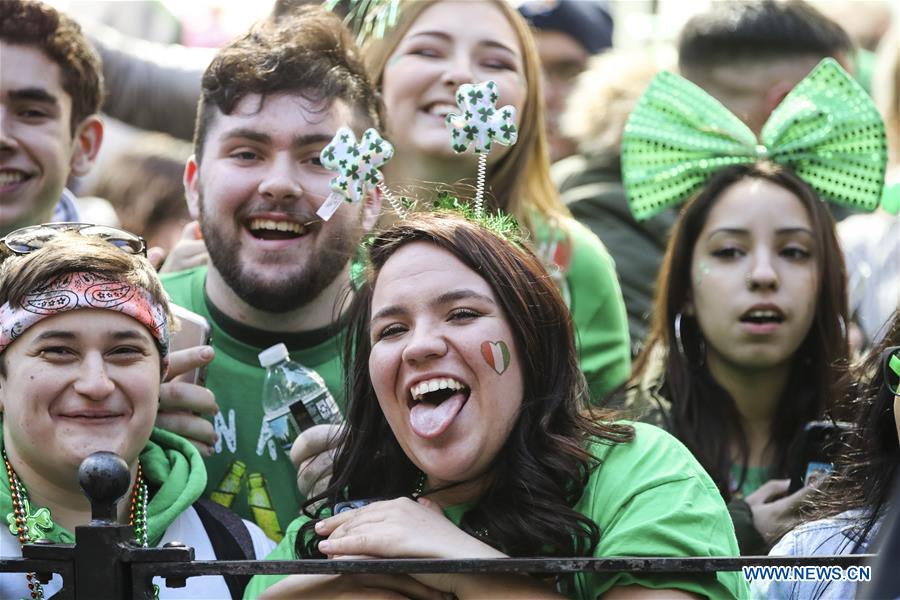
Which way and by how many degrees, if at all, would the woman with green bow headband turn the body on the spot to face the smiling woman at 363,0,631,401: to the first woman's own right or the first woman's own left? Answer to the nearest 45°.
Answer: approximately 90° to the first woman's own right

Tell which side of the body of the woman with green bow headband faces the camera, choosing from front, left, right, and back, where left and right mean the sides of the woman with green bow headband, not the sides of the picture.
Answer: front

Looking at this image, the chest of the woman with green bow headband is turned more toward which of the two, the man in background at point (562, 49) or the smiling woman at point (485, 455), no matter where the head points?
the smiling woman

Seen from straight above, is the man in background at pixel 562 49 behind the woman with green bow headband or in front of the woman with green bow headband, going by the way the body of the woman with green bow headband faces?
behind

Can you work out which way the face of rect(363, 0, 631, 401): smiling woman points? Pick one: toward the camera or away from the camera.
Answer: toward the camera

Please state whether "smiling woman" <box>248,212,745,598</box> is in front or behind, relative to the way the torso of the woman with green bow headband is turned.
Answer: in front

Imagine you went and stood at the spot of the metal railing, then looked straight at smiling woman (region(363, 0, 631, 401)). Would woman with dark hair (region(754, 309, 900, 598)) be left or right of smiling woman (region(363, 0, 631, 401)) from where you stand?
right

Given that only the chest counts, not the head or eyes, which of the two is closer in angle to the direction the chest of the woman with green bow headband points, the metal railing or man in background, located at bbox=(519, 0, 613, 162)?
the metal railing

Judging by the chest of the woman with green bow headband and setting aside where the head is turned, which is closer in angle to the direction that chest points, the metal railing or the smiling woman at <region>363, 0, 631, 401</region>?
the metal railing

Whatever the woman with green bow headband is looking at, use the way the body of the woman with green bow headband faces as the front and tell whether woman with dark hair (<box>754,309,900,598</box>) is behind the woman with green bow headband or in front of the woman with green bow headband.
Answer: in front
